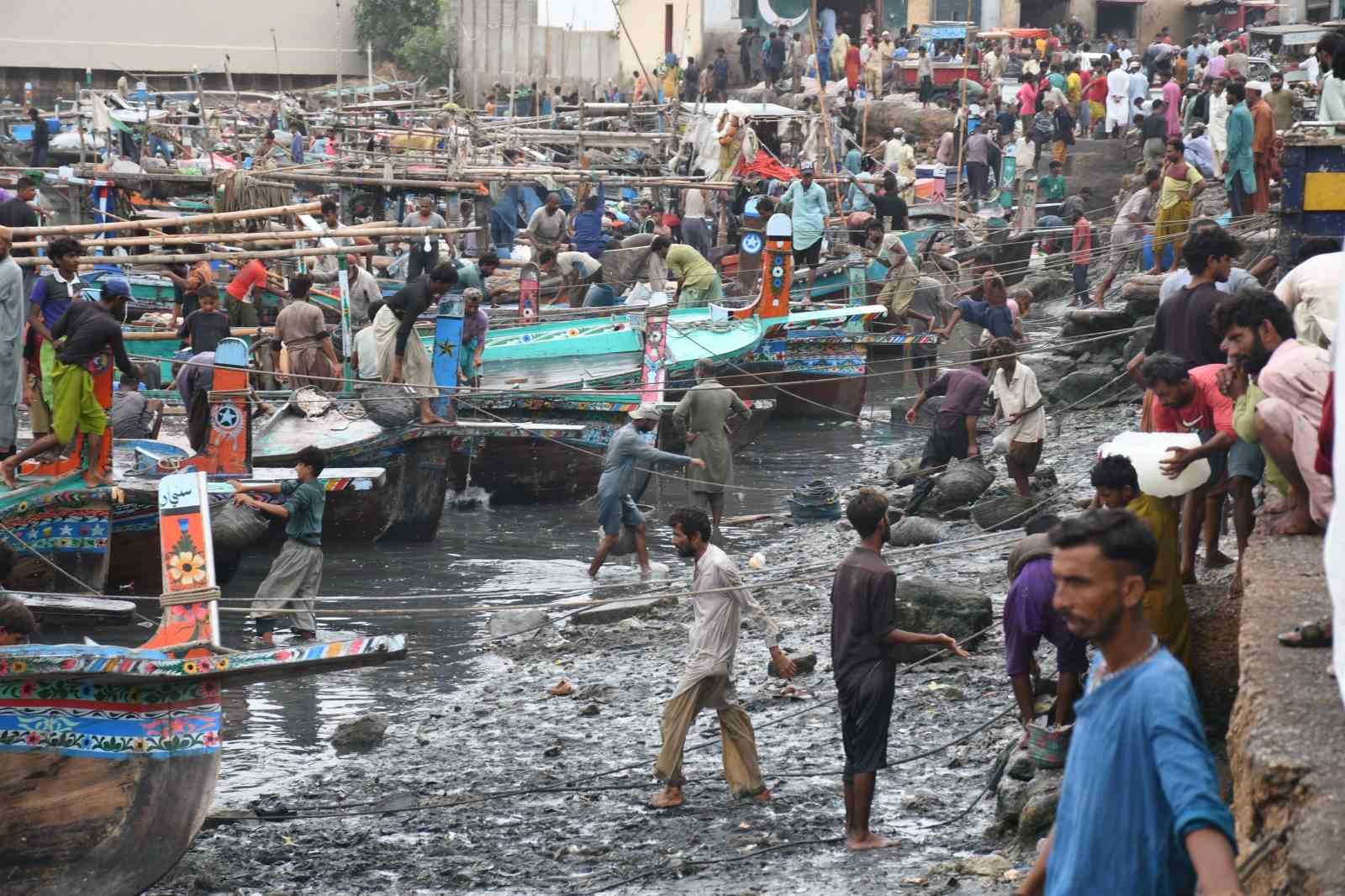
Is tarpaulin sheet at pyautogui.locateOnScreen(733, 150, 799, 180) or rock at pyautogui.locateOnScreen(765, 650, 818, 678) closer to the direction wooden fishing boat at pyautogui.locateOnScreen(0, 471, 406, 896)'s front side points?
the rock

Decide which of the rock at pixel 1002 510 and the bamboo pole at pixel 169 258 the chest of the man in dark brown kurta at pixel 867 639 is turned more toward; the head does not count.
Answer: the rock

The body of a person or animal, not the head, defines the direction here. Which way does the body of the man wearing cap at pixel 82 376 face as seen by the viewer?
to the viewer's right

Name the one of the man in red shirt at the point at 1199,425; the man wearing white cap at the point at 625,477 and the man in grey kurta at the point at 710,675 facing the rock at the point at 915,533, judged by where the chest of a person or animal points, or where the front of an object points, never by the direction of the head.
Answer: the man wearing white cap

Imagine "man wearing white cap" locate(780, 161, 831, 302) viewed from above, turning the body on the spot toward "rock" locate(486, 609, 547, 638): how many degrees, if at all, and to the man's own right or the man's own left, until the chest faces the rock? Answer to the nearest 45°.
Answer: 0° — they already face it

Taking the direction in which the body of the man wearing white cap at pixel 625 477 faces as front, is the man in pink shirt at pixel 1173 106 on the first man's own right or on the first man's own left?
on the first man's own left

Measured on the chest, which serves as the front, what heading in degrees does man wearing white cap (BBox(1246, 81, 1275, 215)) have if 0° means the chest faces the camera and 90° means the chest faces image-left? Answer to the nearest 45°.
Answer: approximately 90°

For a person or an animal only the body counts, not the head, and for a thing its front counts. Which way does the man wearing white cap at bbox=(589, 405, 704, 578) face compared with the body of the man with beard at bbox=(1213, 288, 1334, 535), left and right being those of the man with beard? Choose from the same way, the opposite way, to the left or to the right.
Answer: the opposite way
